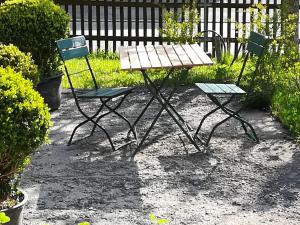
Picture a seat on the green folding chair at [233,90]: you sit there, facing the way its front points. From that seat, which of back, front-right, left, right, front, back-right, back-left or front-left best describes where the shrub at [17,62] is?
front

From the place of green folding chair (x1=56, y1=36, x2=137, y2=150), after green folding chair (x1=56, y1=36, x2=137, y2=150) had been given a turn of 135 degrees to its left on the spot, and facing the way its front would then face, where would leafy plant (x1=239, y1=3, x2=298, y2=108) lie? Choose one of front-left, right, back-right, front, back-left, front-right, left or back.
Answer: front-right

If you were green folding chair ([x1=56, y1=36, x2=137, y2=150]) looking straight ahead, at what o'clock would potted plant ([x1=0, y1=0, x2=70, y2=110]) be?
The potted plant is roughly at 7 o'clock from the green folding chair.

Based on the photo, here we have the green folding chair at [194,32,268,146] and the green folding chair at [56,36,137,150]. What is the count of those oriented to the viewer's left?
1

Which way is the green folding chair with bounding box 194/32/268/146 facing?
to the viewer's left

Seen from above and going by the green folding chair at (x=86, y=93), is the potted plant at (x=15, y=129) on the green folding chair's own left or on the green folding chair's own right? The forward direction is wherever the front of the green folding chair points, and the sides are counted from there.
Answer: on the green folding chair's own right

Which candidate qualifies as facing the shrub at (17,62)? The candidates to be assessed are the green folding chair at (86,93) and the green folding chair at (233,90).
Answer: the green folding chair at (233,90)

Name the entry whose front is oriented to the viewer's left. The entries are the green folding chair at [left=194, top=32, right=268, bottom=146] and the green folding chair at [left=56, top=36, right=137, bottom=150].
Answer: the green folding chair at [left=194, top=32, right=268, bottom=146]

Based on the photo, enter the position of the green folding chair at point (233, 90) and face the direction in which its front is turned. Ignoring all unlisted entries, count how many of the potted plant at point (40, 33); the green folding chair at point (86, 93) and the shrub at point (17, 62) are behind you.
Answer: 0

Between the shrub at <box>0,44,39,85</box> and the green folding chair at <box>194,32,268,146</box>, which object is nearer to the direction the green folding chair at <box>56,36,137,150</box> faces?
the green folding chair

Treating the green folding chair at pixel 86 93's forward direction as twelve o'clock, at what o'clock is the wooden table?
The wooden table is roughly at 11 o'clock from the green folding chair.

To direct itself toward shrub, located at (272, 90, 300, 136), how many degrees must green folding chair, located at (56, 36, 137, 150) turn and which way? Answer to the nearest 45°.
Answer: approximately 45° to its left

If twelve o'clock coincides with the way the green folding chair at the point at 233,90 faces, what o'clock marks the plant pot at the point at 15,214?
The plant pot is roughly at 10 o'clock from the green folding chair.

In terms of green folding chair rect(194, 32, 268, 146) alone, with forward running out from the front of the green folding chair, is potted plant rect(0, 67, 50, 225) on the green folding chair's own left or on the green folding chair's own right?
on the green folding chair's own left

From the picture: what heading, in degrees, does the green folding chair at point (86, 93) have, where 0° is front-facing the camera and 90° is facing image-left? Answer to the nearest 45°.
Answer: approximately 315°

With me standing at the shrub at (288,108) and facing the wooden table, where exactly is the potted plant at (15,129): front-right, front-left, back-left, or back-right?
front-left

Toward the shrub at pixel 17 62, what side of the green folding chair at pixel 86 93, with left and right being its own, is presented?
back

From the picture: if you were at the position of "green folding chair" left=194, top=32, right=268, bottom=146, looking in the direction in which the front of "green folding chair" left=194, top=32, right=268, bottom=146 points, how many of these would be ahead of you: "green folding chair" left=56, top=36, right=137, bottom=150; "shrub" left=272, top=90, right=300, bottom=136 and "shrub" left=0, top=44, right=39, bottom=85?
2
